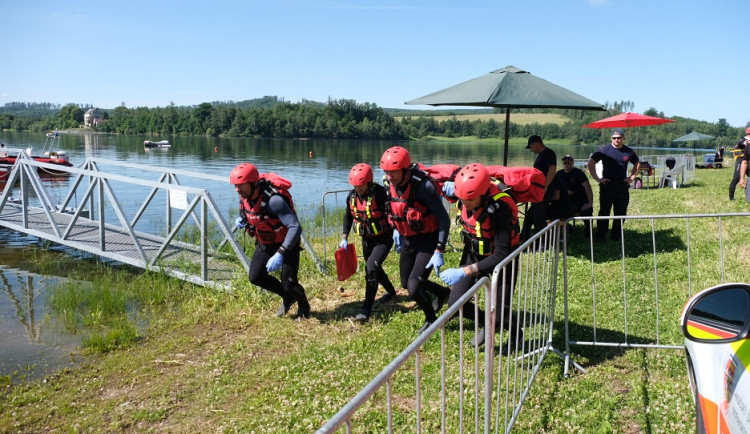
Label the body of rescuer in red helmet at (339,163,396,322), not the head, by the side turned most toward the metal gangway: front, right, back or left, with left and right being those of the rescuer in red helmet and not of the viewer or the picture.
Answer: right

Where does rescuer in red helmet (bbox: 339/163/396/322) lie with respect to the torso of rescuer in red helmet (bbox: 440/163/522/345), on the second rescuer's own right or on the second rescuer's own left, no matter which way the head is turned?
on the second rescuer's own right

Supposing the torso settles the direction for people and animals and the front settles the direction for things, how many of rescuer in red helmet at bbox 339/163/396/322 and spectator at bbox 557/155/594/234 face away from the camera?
0

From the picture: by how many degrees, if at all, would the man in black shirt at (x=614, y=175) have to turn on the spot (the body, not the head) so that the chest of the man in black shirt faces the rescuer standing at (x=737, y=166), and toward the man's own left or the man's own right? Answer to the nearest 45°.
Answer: approximately 135° to the man's own left

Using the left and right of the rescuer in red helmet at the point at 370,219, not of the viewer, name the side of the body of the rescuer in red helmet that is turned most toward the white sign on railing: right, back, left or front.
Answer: right

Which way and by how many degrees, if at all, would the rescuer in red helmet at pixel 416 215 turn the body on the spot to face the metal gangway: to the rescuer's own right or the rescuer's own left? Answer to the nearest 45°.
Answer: approximately 90° to the rescuer's own right
